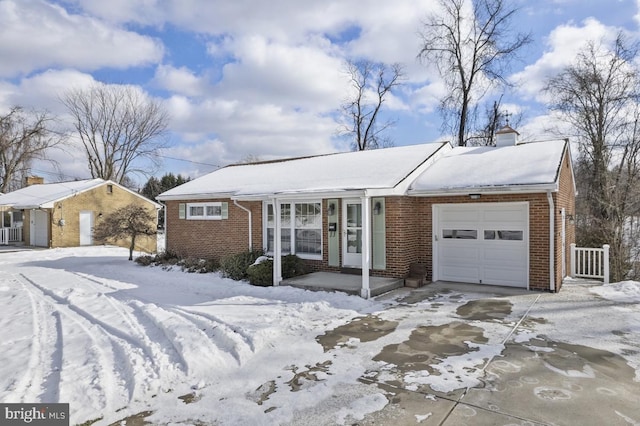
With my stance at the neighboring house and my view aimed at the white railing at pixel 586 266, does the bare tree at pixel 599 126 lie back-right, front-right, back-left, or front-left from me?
front-left

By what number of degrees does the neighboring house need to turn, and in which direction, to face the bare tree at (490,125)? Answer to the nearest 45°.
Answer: approximately 90° to its left

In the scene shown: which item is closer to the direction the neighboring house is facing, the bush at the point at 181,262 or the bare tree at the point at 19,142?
the bush

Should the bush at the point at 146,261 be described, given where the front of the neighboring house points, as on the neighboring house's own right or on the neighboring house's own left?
on the neighboring house's own left

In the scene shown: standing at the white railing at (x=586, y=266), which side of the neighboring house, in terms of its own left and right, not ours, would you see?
left

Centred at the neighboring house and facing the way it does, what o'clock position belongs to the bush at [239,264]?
The bush is roughly at 10 o'clock from the neighboring house.

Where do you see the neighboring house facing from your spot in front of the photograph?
facing the viewer and to the left of the viewer

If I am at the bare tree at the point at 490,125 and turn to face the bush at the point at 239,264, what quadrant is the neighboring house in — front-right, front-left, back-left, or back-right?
front-right

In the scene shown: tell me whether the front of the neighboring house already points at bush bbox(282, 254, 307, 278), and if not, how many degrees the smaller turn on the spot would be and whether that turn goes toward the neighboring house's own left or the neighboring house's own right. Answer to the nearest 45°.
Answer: approximately 45° to the neighboring house's own left

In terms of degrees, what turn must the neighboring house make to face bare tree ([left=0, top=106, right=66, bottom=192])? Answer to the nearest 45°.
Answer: approximately 135° to its right

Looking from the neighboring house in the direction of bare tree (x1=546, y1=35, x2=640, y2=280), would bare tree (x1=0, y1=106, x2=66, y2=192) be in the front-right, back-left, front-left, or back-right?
back-left

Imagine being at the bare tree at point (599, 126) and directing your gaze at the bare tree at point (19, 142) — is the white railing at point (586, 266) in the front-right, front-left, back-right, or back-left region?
front-left

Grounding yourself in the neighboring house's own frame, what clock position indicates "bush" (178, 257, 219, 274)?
The bush is roughly at 10 o'clock from the neighboring house.

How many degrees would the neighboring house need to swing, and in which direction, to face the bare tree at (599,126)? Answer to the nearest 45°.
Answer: approximately 90° to its left

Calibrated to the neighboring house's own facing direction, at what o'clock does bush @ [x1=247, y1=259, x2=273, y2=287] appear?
The bush is roughly at 10 o'clock from the neighboring house.
